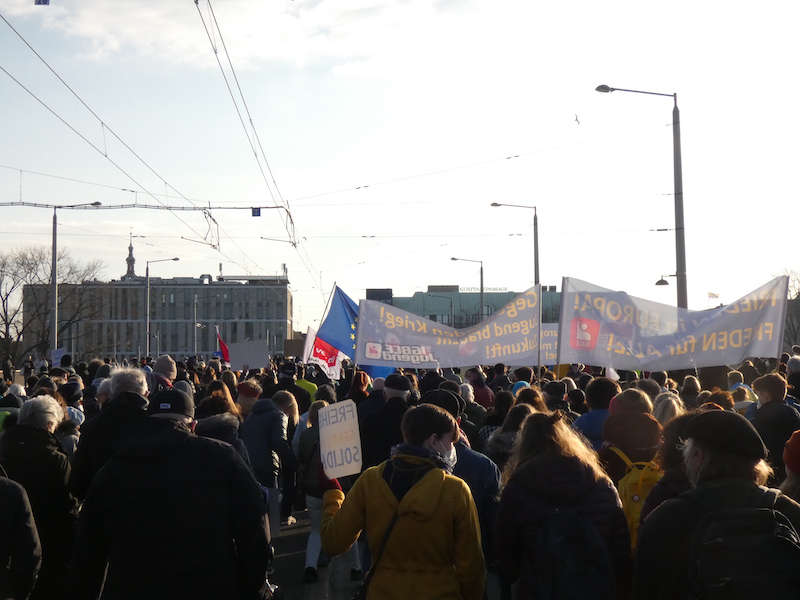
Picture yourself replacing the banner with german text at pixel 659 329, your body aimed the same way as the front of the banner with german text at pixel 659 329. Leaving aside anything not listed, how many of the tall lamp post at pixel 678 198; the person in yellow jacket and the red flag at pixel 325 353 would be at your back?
1

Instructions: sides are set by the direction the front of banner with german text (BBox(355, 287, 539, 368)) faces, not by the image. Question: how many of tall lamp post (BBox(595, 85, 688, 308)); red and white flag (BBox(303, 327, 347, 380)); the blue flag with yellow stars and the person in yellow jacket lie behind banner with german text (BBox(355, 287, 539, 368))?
1

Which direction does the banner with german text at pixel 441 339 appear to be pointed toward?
away from the camera

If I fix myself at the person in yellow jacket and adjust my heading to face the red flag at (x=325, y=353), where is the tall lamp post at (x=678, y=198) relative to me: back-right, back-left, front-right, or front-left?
front-right

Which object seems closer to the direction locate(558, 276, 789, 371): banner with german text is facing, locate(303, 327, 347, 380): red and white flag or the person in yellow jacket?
the red and white flag

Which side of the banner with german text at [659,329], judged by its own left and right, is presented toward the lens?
back

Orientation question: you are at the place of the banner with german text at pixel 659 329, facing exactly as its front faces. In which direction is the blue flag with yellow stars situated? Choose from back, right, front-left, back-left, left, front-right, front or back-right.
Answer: front-left

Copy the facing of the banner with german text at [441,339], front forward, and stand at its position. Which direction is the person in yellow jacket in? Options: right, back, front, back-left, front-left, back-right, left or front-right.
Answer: back

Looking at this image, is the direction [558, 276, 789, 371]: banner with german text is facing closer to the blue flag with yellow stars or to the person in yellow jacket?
the blue flag with yellow stars

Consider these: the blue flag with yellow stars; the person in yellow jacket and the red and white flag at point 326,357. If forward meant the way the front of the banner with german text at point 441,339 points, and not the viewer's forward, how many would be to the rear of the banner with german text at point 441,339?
1

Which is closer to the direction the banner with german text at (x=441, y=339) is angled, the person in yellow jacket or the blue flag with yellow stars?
the blue flag with yellow stars

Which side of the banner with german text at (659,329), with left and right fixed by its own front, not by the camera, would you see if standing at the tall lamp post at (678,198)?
front

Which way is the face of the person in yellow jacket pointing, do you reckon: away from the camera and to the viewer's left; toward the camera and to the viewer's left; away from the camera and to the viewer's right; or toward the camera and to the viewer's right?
away from the camera and to the viewer's right

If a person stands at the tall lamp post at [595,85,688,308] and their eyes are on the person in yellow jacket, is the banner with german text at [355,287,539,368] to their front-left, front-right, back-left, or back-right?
front-right

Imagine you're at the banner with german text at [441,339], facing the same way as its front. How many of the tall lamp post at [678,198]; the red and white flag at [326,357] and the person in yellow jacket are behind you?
1

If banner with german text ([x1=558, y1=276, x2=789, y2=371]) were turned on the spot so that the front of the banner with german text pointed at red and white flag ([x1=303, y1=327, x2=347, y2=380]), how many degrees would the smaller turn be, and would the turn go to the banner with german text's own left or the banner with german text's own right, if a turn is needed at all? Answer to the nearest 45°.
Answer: approximately 45° to the banner with german text's own left
